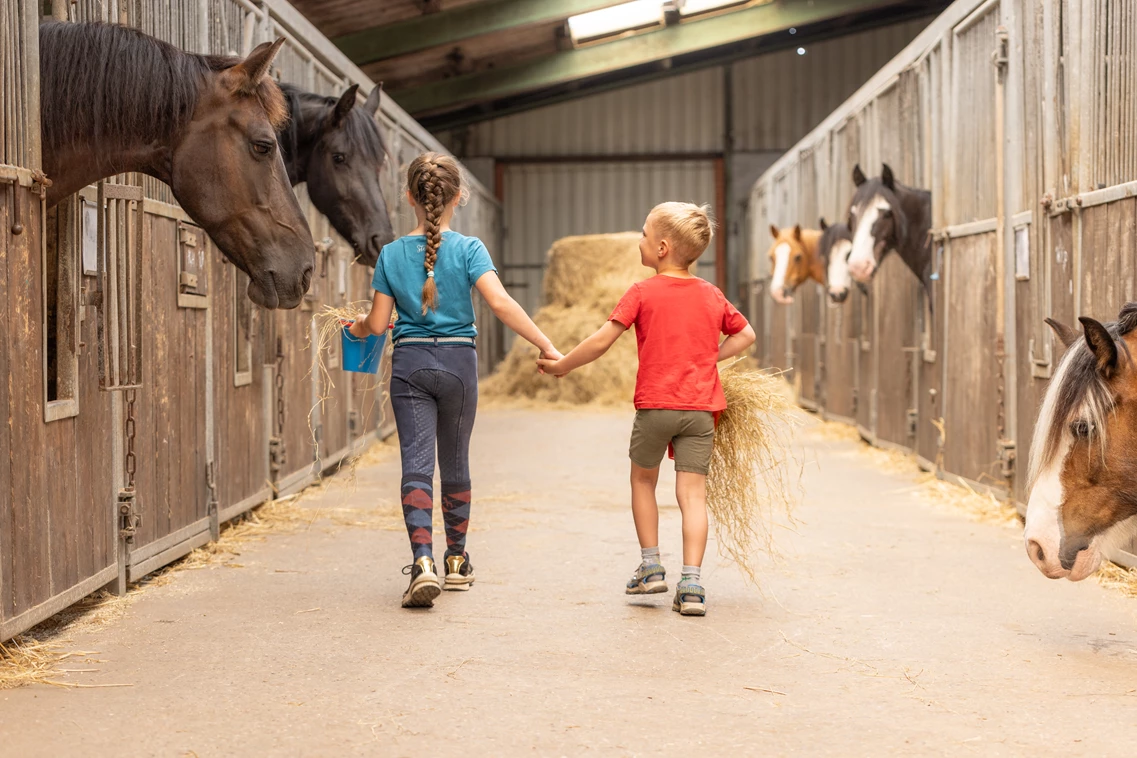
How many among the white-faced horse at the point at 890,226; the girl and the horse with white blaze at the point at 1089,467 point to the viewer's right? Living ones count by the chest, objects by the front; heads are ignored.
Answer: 0

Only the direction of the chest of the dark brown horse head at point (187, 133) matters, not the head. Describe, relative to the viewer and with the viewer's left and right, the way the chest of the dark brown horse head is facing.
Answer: facing to the right of the viewer

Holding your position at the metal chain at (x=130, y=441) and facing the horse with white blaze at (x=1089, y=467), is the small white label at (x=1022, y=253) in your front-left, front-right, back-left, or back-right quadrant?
front-left

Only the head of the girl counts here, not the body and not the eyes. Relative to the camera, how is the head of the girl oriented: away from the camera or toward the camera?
away from the camera

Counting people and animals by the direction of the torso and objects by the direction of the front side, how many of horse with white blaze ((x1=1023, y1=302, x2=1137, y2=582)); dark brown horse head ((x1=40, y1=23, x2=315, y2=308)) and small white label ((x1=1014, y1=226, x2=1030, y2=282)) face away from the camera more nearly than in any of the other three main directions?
0

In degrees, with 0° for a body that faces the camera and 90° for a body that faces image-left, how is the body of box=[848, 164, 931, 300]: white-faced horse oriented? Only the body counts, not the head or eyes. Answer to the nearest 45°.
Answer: approximately 45°

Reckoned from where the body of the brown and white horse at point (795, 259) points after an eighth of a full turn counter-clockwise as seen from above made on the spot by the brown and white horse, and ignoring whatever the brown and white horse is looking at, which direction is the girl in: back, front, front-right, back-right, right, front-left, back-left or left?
front

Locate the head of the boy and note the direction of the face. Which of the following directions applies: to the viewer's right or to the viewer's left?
to the viewer's left

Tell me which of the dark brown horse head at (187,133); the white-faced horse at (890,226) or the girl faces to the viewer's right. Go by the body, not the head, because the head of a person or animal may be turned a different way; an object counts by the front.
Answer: the dark brown horse head

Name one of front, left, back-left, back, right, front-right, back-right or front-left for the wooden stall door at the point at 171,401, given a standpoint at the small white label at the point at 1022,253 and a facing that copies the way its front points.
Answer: front

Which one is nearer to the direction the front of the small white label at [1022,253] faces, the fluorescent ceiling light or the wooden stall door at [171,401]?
the wooden stall door

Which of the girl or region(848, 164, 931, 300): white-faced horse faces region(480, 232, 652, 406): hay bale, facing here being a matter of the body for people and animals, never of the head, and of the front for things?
the girl

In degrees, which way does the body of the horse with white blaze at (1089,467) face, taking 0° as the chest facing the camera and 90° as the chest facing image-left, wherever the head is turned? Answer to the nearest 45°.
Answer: approximately 45°

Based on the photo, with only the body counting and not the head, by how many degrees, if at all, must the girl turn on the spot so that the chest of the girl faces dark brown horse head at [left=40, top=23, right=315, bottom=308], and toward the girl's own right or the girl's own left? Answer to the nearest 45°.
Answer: approximately 135° to the girl's own left

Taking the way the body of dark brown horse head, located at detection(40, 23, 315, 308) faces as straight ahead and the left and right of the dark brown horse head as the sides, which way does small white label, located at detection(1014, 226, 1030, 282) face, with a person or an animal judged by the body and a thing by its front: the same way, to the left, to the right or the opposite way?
the opposite way

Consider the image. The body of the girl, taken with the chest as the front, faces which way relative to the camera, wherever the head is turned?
away from the camera
